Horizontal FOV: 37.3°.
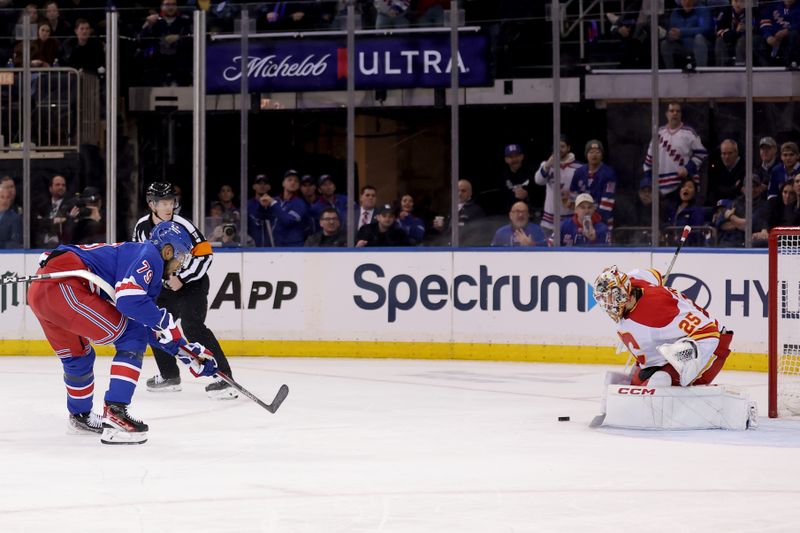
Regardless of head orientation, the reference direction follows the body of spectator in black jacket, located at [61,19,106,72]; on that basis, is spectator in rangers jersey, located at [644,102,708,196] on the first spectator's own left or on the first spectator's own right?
on the first spectator's own left

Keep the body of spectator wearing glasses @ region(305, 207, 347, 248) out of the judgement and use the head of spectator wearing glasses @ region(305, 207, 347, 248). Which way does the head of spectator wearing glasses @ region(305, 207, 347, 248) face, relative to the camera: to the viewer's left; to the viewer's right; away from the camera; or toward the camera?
toward the camera

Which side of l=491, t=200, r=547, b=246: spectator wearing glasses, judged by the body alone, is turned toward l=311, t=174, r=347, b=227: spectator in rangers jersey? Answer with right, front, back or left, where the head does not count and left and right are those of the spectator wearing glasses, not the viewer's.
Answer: right

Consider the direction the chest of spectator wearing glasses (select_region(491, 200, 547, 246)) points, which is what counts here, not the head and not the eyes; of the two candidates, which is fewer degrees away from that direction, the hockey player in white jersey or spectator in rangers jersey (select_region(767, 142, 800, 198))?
the hockey player in white jersey

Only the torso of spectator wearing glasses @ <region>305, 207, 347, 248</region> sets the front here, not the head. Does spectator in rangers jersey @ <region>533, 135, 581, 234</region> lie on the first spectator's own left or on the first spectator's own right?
on the first spectator's own left

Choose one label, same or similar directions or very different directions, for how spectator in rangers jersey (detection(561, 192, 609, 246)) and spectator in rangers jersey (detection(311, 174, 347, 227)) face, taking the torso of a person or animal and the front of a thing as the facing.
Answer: same or similar directions

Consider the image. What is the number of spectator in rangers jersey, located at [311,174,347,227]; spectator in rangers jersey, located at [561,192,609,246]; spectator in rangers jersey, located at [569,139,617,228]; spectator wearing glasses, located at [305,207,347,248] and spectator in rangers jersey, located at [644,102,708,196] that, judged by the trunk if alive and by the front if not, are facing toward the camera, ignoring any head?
5

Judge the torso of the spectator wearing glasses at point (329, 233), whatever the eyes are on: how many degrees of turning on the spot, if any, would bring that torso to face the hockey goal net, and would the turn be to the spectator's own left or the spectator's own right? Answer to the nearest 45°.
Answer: approximately 45° to the spectator's own left

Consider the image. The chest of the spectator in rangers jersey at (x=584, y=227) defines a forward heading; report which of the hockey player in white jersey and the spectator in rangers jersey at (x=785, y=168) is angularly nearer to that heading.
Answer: the hockey player in white jersey

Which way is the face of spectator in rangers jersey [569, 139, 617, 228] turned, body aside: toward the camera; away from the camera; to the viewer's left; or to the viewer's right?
toward the camera

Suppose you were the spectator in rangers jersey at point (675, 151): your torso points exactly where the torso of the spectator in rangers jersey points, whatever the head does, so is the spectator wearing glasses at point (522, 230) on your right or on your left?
on your right

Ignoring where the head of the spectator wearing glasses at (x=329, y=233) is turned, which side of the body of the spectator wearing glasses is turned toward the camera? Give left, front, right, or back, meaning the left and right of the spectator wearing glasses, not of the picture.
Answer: front

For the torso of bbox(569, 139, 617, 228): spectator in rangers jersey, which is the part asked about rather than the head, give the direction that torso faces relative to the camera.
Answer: toward the camera

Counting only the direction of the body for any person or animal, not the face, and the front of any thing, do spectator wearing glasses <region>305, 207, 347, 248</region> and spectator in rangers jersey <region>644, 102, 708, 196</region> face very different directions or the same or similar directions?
same or similar directions

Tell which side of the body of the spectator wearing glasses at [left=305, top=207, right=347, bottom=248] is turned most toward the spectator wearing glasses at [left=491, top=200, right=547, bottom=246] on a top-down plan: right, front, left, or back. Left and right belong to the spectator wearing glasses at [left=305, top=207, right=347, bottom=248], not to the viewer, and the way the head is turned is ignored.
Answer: left

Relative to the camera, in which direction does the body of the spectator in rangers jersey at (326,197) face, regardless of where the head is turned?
toward the camera

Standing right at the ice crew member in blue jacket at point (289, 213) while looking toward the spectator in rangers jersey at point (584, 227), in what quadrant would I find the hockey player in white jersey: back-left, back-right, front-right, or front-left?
front-right

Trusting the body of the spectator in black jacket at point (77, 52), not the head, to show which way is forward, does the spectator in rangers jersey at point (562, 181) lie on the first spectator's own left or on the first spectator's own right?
on the first spectator's own left

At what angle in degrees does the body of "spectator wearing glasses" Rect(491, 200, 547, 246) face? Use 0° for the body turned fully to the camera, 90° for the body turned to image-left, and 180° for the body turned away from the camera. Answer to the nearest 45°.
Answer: approximately 0°

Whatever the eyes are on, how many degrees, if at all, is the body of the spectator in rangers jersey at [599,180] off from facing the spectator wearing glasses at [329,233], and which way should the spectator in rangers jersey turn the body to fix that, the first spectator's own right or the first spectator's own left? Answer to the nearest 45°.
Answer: approximately 90° to the first spectator's own right

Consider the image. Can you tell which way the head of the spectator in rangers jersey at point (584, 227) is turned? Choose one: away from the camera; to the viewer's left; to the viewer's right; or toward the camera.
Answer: toward the camera
